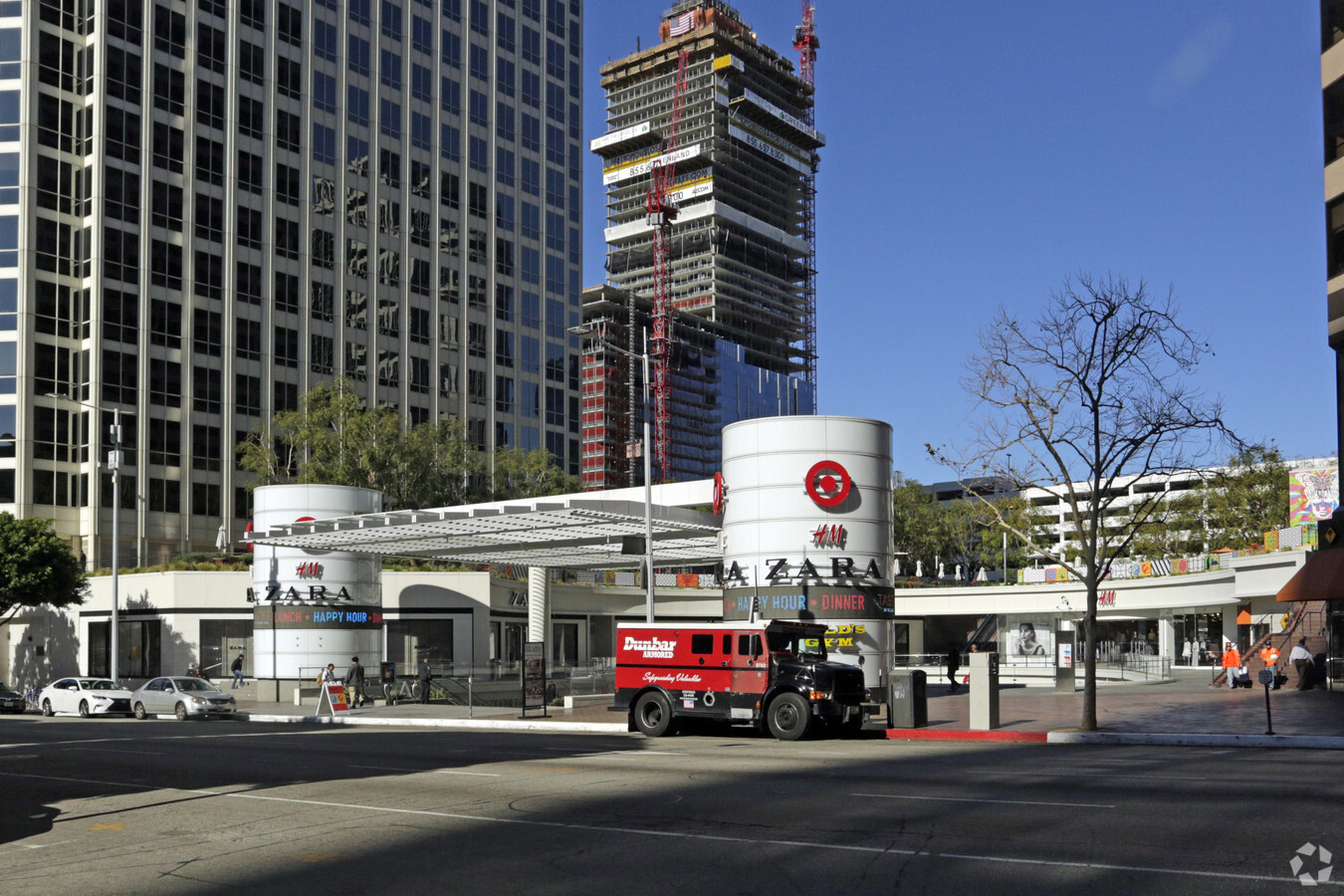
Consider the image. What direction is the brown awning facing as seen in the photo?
to the viewer's left

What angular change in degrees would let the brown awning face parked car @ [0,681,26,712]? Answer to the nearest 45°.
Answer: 0° — it already faces it

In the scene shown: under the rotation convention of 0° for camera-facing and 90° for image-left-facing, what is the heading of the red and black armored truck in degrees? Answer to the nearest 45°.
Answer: approximately 315°

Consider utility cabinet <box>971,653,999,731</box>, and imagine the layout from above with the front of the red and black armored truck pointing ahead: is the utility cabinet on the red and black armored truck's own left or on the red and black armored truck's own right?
on the red and black armored truck's own left
